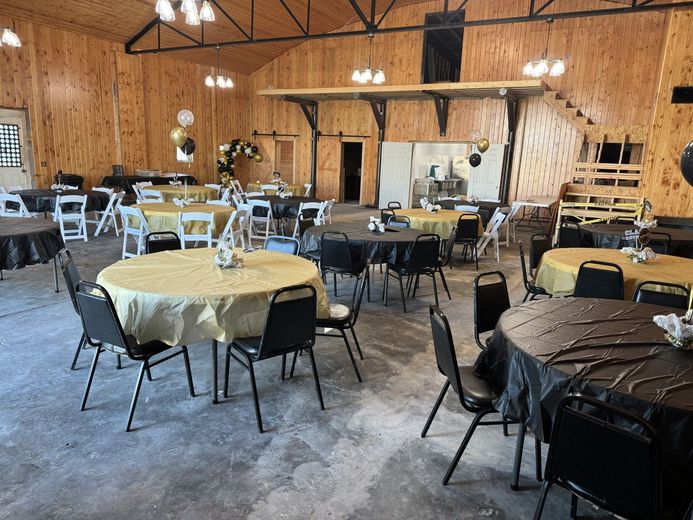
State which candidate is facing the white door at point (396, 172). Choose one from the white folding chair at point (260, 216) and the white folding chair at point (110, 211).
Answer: the white folding chair at point (260, 216)

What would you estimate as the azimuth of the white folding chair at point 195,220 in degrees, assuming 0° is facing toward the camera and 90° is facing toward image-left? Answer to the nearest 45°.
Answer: approximately 180°

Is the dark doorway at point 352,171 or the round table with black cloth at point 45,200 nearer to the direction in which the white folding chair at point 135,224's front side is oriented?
the dark doorway

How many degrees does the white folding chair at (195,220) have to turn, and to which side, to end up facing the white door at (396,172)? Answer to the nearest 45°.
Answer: approximately 45° to its right

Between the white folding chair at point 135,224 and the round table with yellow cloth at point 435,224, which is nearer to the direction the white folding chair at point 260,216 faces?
the round table with yellow cloth

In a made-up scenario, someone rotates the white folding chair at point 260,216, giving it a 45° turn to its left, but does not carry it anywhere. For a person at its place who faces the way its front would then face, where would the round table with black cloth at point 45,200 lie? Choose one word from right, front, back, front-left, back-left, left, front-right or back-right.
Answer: left

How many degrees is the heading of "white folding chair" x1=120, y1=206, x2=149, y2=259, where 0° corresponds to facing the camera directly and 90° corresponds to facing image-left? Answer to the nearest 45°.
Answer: approximately 225°

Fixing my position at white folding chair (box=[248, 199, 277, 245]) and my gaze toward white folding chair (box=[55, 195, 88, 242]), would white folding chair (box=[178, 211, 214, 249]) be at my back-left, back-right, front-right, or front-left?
front-left

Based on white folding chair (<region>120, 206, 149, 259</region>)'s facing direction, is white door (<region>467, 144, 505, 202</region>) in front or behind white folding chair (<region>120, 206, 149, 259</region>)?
in front

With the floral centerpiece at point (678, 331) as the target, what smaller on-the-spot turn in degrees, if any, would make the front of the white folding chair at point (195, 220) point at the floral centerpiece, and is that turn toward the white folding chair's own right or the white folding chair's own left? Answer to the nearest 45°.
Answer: approximately 135° to the white folding chair's own right

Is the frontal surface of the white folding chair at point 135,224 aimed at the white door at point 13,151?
no

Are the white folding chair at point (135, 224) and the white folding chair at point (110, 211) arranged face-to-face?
no

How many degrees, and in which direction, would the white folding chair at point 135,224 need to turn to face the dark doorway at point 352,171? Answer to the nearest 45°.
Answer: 0° — it already faces it

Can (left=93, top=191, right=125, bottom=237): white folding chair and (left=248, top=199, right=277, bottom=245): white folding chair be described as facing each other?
no

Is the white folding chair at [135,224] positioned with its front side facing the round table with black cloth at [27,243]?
no
